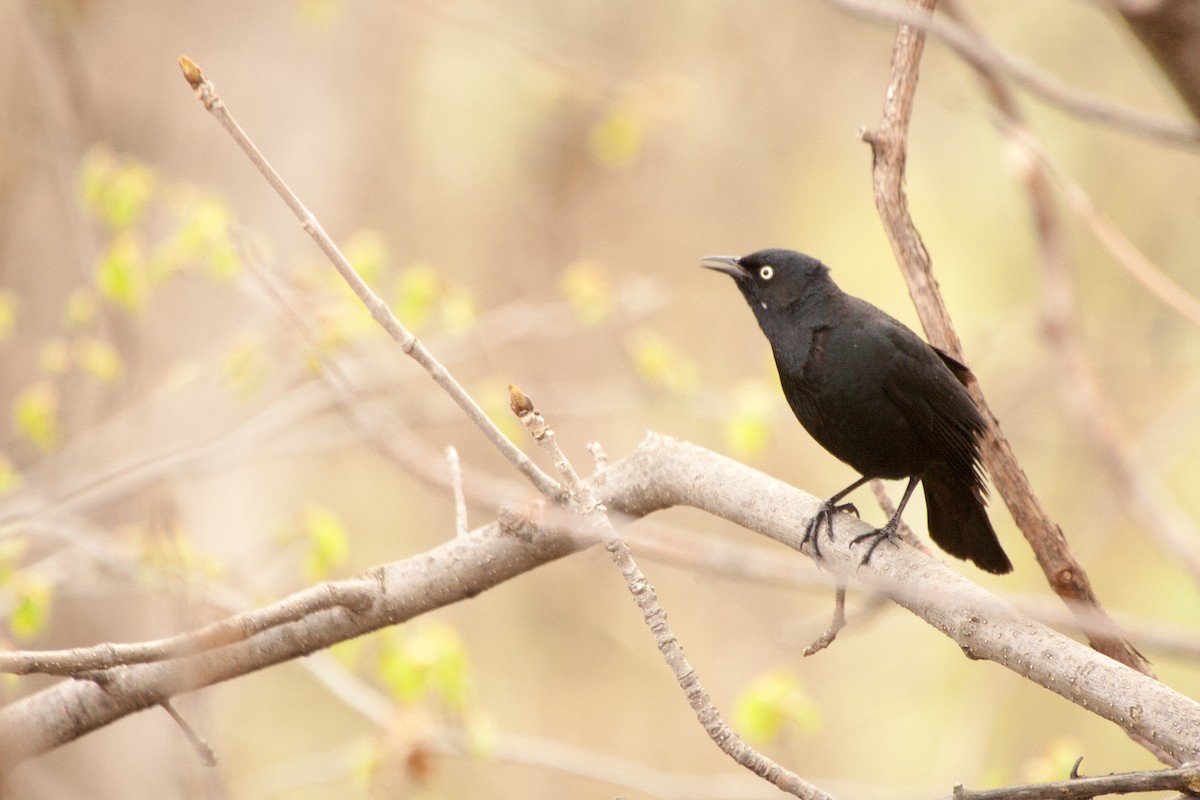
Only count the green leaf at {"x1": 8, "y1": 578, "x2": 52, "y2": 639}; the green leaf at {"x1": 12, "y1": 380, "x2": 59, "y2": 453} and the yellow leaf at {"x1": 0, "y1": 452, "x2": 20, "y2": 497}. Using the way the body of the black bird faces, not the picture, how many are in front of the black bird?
3

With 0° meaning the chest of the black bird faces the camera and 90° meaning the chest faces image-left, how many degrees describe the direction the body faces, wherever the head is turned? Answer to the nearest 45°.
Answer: approximately 90°
